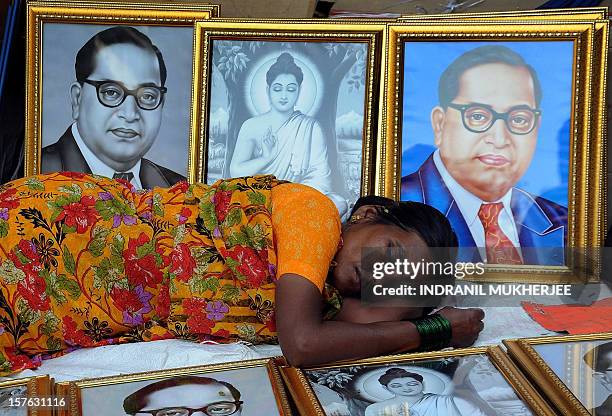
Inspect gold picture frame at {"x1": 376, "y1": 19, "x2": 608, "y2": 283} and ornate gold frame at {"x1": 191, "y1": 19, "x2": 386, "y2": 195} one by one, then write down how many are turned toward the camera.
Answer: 2

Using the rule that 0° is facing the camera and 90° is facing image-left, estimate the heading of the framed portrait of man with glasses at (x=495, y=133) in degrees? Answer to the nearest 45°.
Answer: approximately 0°

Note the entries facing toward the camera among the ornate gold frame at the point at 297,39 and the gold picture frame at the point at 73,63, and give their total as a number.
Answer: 2
